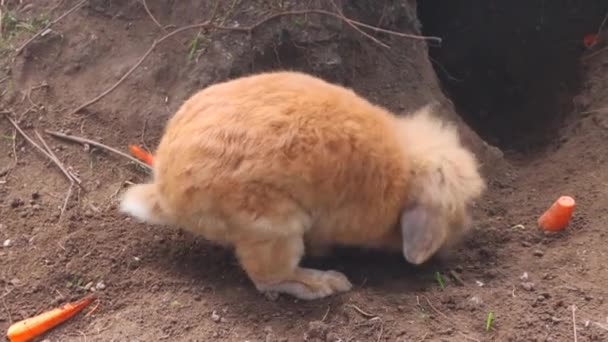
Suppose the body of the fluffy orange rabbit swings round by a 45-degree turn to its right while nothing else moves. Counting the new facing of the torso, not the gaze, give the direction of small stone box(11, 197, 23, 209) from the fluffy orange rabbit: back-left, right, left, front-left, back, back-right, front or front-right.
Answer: back-right

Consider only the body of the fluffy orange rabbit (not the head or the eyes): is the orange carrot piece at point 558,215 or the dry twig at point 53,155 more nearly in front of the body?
the orange carrot piece

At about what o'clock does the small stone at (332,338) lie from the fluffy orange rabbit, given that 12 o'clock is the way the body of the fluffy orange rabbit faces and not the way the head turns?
The small stone is roughly at 2 o'clock from the fluffy orange rabbit.

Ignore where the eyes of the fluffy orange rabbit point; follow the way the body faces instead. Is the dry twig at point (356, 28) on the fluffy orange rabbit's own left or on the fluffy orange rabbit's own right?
on the fluffy orange rabbit's own left

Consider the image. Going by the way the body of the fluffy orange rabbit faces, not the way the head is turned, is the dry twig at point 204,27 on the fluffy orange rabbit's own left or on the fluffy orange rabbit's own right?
on the fluffy orange rabbit's own left

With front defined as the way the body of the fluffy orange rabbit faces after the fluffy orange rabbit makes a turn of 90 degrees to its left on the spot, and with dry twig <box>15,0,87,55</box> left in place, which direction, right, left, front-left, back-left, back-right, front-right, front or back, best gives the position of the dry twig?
front-left

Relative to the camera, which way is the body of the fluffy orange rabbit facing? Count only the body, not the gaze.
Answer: to the viewer's right

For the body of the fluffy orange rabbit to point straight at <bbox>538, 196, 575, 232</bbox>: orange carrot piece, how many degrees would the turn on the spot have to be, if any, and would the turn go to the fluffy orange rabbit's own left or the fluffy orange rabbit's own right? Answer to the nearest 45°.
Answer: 0° — it already faces it

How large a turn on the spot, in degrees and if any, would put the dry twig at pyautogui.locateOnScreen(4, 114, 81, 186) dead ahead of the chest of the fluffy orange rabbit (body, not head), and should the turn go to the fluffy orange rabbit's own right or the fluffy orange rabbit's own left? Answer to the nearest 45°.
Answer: approximately 135° to the fluffy orange rabbit's own left

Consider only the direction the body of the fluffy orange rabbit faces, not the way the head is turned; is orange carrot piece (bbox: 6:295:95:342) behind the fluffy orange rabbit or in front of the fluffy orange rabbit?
behind

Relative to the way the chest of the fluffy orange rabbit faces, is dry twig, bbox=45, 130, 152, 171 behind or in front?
behind

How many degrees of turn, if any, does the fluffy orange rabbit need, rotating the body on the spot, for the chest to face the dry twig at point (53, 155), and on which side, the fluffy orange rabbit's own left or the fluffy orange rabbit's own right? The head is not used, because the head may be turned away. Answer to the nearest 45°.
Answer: approximately 135° to the fluffy orange rabbit's own left
